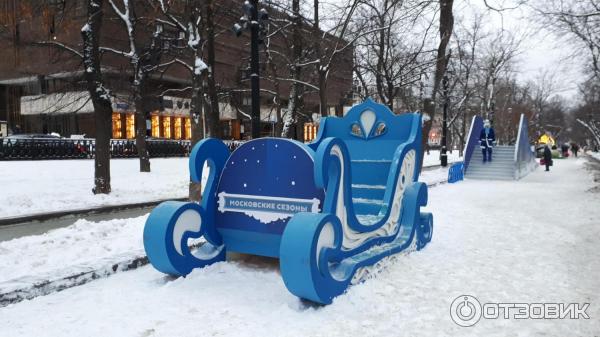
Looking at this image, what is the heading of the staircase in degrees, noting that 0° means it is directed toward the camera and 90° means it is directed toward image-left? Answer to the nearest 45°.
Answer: approximately 0°

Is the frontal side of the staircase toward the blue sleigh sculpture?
yes

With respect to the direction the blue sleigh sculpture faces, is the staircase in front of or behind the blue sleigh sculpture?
behind

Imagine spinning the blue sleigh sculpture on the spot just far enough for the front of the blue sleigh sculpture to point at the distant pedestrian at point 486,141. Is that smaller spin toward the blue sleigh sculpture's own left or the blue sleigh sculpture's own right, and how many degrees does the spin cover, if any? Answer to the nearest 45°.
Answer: approximately 180°

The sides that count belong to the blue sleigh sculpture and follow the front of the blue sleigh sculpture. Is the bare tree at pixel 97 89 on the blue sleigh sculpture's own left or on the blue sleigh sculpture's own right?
on the blue sleigh sculpture's own right

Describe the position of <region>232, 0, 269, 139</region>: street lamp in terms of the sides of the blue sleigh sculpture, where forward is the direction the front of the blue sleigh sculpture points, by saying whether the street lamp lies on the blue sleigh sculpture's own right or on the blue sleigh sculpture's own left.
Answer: on the blue sleigh sculpture's own right

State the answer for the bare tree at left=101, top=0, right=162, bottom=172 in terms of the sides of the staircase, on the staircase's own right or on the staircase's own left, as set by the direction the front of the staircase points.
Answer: on the staircase's own right

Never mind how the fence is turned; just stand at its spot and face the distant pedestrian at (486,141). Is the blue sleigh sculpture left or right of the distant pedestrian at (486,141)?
right
